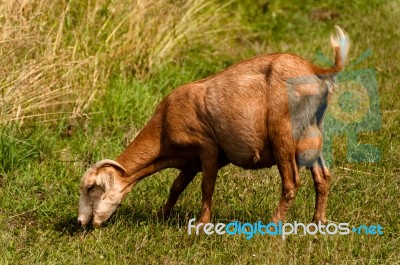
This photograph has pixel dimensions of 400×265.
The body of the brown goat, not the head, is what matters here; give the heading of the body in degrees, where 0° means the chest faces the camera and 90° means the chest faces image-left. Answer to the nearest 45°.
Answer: approximately 90°
